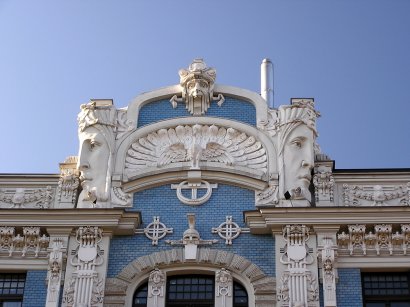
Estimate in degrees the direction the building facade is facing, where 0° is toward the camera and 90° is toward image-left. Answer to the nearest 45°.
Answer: approximately 0°
